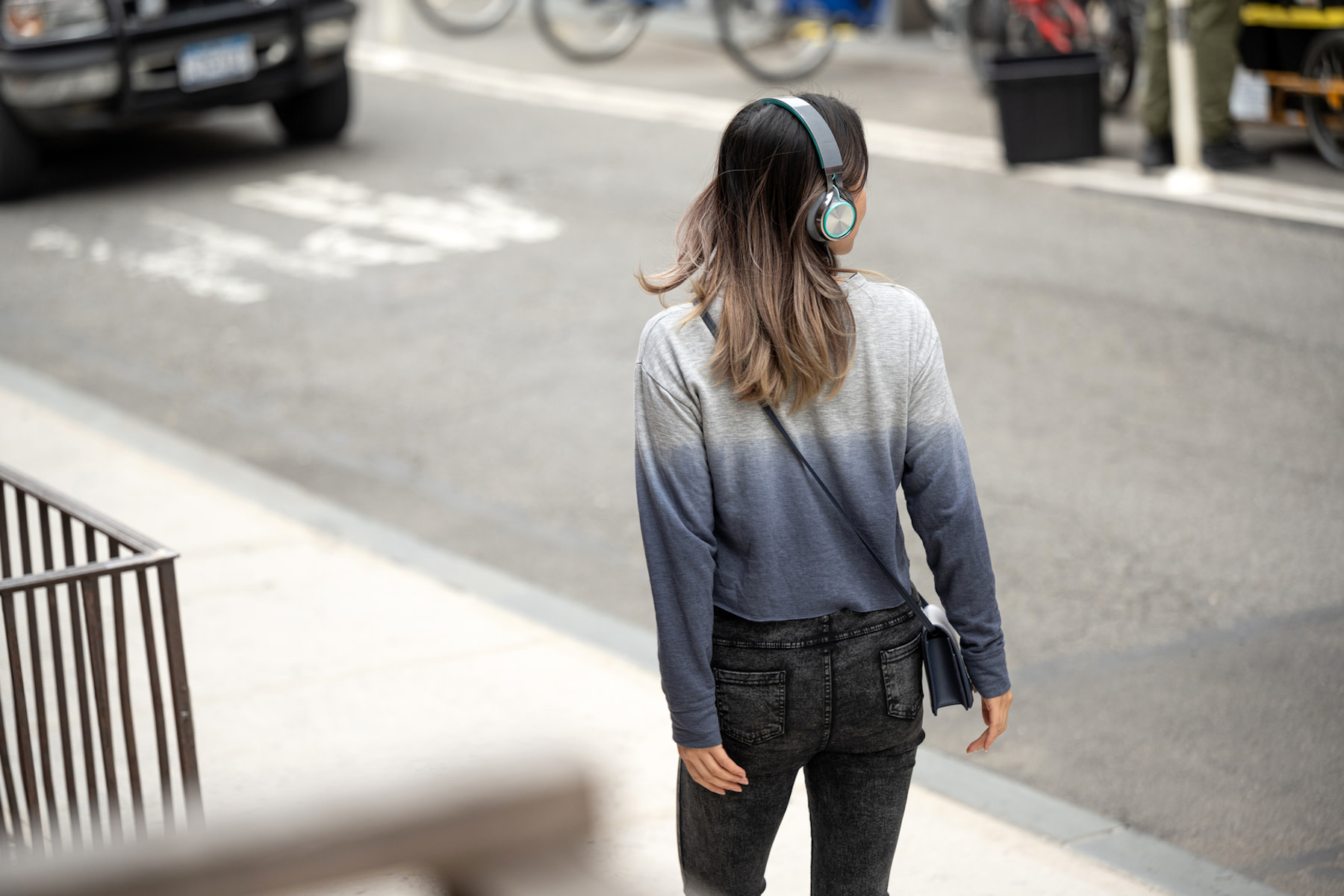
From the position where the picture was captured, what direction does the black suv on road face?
facing the viewer and to the right of the viewer

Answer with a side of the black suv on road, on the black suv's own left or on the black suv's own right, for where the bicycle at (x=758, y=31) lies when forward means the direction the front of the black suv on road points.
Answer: on the black suv's own left

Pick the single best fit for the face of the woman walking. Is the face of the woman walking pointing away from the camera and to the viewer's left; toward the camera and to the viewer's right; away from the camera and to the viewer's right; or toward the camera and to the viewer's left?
away from the camera and to the viewer's right

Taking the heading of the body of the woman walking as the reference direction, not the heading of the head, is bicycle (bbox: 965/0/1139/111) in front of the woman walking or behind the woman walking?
in front

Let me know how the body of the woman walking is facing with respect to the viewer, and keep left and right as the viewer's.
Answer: facing away from the viewer
